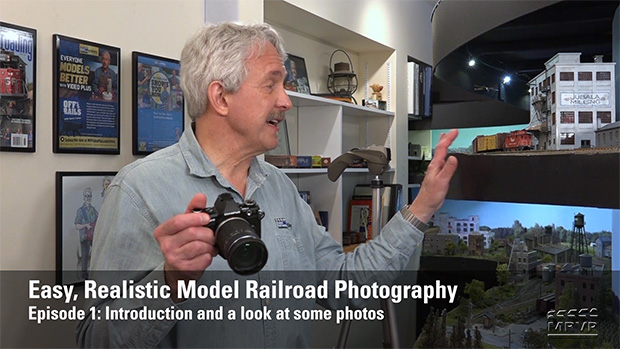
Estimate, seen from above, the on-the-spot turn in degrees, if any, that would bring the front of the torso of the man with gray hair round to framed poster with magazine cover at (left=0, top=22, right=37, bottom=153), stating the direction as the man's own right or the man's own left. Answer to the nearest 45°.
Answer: approximately 180°

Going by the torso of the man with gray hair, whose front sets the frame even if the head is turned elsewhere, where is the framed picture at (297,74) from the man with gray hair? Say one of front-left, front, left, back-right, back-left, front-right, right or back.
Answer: back-left

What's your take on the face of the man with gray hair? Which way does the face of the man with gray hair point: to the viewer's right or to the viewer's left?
to the viewer's right

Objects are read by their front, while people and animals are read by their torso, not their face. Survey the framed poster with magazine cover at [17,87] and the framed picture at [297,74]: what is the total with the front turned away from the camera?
0

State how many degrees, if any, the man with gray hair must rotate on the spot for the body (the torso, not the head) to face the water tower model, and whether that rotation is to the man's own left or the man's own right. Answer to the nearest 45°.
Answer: approximately 90° to the man's own left

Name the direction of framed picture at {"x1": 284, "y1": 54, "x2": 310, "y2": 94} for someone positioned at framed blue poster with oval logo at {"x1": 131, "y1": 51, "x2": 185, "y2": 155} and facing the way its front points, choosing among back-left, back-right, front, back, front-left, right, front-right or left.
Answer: left

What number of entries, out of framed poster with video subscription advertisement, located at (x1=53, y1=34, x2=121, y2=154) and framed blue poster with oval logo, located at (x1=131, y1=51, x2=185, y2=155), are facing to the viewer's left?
0

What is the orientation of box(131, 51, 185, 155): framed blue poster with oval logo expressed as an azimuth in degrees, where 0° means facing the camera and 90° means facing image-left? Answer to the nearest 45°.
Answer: approximately 315°

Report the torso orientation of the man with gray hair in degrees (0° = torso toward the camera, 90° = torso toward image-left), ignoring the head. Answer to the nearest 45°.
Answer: approximately 315°

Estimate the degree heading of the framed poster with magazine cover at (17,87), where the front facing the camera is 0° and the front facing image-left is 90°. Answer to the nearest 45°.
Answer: approximately 315°

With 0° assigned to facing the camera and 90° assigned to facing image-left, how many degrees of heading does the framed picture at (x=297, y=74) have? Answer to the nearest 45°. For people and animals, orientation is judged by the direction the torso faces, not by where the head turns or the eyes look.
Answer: approximately 315°

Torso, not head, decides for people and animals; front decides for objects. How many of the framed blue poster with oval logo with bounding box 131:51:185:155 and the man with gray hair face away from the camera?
0
